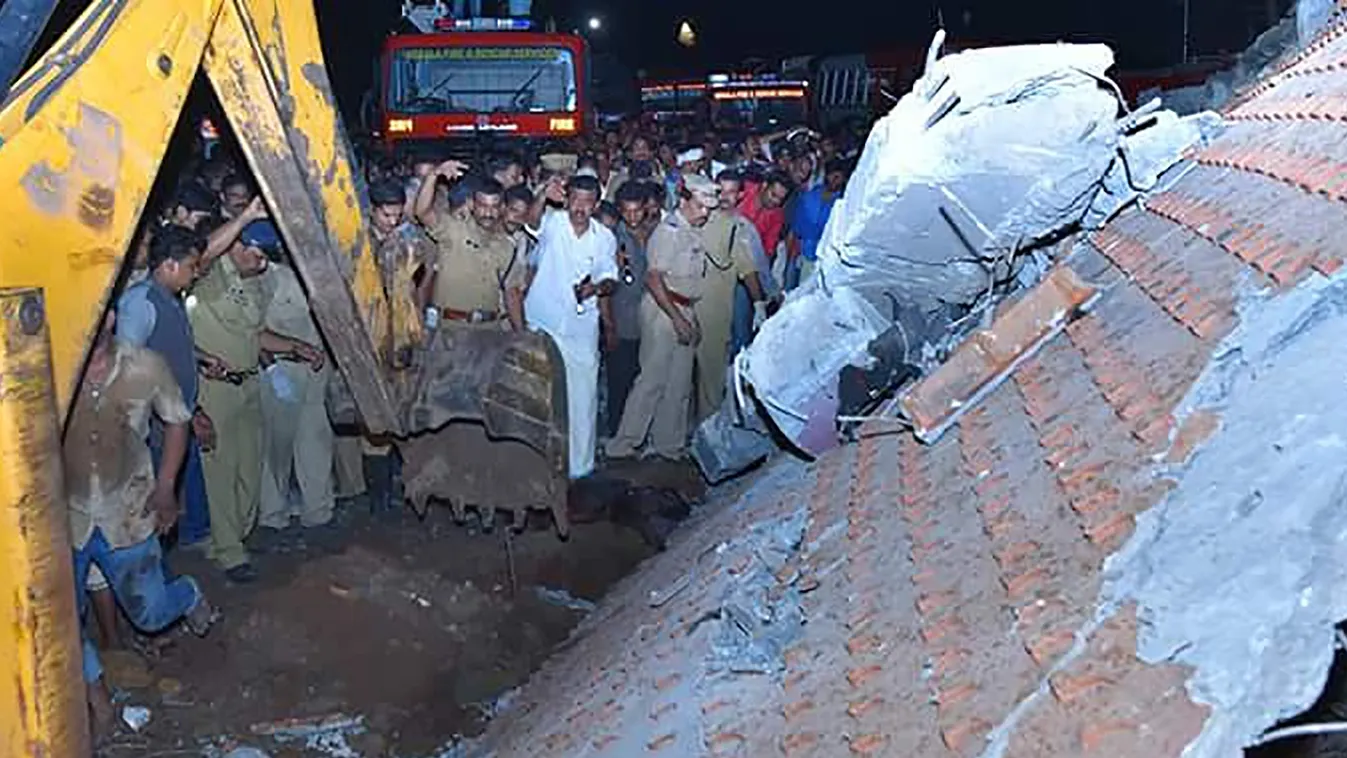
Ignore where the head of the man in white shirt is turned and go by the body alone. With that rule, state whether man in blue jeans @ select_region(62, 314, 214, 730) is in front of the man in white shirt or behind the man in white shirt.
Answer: in front

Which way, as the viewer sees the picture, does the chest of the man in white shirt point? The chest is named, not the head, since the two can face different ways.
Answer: toward the camera

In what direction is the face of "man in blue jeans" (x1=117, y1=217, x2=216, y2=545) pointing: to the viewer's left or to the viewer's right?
to the viewer's right

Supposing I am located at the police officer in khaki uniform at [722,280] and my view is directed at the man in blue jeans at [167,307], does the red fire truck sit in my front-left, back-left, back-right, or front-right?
back-right

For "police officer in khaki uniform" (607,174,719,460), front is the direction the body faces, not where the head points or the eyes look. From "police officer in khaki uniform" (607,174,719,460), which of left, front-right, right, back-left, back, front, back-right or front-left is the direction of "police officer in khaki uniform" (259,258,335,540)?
right

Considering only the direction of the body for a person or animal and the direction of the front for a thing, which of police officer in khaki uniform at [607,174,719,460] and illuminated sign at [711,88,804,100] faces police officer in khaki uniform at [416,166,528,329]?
the illuminated sign

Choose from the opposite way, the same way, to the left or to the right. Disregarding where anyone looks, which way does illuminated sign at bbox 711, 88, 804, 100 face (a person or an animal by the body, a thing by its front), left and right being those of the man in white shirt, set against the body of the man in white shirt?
the same way

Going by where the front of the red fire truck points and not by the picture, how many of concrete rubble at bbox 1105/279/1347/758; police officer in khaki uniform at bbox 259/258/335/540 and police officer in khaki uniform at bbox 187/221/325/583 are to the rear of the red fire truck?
0

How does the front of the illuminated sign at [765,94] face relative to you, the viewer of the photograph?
facing the viewer

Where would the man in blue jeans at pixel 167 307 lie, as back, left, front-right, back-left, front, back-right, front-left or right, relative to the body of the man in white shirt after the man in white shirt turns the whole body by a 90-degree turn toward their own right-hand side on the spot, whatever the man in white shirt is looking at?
front-left

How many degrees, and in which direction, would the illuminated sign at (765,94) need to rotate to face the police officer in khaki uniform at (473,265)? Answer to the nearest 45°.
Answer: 0° — it already faces them

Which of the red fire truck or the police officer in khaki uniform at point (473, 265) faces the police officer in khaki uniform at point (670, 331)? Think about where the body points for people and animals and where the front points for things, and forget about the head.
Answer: the red fire truck

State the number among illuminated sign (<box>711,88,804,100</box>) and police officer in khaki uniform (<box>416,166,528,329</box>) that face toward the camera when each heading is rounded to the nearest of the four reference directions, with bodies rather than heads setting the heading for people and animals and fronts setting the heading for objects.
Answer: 2

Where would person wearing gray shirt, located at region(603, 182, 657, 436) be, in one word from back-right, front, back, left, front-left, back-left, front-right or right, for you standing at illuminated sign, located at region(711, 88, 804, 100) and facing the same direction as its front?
front

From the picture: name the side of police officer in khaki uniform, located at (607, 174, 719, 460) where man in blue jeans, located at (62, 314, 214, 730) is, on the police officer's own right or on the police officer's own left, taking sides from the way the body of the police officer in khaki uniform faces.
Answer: on the police officer's own right

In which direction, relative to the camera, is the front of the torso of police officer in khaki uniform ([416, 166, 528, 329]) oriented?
toward the camera

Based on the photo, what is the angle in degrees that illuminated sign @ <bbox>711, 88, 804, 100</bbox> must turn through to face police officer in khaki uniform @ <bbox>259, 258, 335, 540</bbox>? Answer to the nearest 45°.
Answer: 0° — it already faces them

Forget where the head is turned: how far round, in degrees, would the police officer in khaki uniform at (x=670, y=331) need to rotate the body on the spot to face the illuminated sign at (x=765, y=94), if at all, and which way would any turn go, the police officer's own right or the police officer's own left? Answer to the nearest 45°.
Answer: approximately 135° to the police officer's own left
